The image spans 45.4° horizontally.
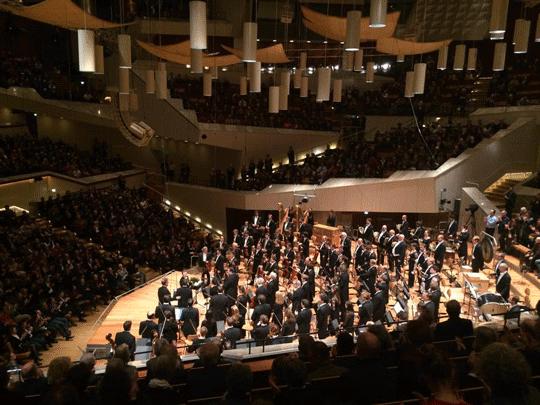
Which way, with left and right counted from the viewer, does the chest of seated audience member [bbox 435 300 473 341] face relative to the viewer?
facing away from the viewer

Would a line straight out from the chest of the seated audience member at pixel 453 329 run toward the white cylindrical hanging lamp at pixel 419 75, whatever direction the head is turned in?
yes

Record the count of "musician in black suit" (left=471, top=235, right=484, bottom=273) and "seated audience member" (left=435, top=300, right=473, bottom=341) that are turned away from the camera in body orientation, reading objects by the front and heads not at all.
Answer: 1

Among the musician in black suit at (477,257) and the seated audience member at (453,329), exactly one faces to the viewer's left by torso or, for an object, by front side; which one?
the musician in black suit

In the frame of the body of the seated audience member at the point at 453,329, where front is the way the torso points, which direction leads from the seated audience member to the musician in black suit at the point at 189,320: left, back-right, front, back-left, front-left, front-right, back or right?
front-left

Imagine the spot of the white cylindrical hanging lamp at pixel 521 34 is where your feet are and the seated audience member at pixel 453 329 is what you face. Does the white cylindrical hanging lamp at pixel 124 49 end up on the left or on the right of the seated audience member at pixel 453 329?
right
